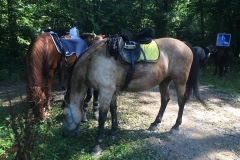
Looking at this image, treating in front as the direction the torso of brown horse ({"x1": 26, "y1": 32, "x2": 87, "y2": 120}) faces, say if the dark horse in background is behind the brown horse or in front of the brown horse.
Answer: behind

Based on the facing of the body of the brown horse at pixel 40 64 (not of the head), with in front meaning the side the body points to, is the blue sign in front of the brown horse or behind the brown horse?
behind

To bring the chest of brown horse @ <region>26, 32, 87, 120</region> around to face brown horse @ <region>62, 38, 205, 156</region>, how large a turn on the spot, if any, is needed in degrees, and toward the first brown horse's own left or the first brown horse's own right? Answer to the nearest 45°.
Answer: approximately 90° to the first brown horse's own left
